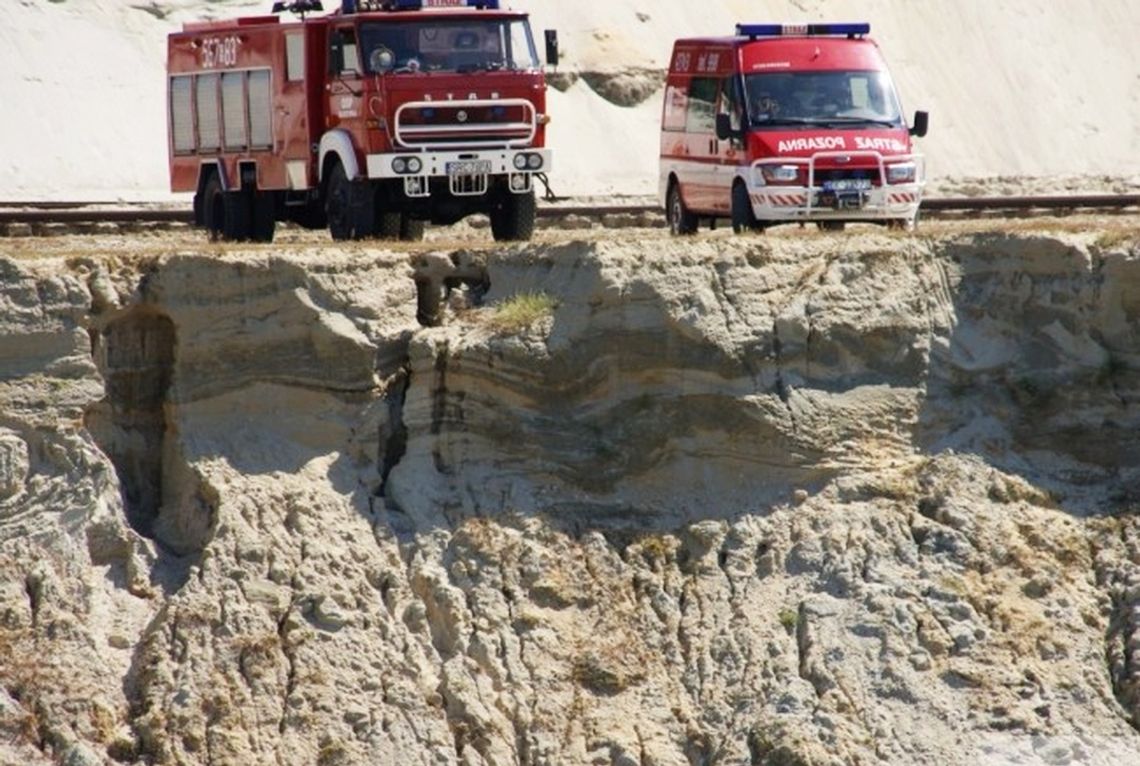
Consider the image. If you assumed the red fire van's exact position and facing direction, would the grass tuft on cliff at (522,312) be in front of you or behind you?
in front

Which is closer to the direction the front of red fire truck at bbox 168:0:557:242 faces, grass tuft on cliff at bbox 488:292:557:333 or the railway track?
the grass tuft on cliff

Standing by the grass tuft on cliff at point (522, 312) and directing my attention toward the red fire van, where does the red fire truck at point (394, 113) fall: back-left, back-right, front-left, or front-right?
front-left

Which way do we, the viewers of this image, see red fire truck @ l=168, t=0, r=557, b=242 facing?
facing the viewer and to the right of the viewer

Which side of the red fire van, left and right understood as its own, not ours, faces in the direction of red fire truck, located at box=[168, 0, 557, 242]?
right

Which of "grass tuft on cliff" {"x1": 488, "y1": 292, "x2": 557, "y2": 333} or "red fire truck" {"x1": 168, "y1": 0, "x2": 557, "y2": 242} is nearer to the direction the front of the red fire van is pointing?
the grass tuft on cliff

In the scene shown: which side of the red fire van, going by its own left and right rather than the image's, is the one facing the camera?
front

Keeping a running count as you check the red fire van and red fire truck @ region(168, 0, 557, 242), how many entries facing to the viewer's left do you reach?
0
